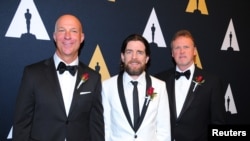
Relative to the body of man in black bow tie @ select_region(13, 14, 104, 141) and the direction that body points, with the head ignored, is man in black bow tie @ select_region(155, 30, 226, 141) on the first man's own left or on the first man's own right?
on the first man's own left

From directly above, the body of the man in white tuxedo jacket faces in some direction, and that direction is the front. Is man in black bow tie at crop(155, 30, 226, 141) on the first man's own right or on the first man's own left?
on the first man's own left

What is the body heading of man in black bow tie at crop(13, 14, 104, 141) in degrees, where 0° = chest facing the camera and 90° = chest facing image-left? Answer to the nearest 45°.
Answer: approximately 0°

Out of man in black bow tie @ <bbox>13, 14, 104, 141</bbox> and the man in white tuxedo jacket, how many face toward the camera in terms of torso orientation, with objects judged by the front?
2

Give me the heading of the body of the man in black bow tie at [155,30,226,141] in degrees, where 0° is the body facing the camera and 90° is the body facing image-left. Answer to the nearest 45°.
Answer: approximately 45°

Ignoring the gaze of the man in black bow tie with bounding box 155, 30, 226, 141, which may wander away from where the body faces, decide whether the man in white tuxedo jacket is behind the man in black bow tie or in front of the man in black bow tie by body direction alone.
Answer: in front

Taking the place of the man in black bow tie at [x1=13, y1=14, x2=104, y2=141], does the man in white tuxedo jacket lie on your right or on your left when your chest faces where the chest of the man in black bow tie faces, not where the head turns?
on your left

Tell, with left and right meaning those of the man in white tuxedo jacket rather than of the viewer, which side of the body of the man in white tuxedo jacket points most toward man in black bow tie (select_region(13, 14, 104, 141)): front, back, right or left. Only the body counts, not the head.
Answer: right
